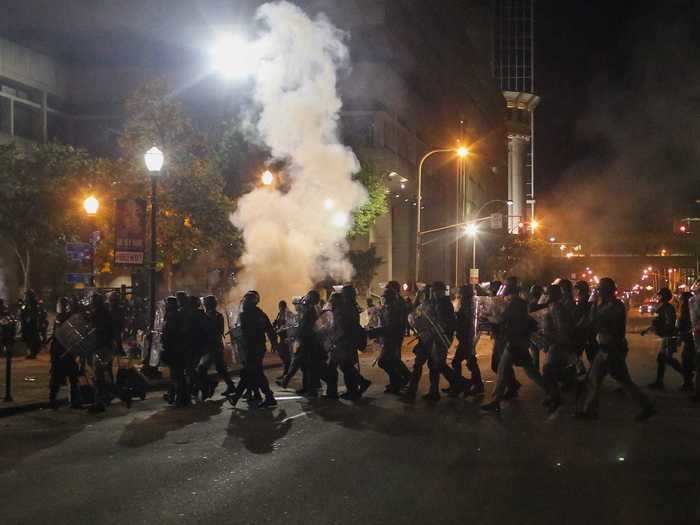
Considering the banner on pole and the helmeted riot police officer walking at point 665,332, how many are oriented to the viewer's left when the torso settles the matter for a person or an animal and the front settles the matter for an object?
1

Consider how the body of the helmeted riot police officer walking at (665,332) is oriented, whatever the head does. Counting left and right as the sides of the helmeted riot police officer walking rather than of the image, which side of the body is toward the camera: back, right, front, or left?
left

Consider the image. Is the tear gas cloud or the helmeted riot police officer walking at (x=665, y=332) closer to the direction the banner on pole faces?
the helmeted riot police officer walking

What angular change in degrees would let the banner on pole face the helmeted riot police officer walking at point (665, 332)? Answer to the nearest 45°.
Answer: approximately 45° to its left

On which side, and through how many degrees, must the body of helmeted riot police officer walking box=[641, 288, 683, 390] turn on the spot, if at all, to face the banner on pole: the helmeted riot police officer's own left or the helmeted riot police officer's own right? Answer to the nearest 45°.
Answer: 0° — they already face it

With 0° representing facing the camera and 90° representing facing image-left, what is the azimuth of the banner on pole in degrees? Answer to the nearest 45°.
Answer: approximately 0°

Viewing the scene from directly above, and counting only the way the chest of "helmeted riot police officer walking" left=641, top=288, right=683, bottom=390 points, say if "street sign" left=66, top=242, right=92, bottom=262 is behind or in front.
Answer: in front

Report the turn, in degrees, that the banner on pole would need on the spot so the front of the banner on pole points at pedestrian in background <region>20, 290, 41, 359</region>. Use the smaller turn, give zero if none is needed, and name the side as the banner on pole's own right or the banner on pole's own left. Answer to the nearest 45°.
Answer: approximately 135° to the banner on pole's own right

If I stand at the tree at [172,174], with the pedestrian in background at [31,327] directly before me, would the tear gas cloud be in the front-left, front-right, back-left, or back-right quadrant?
back-left

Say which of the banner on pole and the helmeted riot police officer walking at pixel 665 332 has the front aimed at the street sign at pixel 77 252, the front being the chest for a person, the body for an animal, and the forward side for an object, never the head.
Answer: the helmeted riot police officer walking

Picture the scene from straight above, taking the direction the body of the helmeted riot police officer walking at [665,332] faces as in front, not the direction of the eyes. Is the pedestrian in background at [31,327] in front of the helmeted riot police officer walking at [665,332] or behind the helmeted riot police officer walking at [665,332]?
in front
